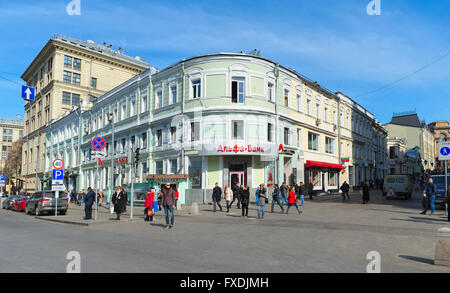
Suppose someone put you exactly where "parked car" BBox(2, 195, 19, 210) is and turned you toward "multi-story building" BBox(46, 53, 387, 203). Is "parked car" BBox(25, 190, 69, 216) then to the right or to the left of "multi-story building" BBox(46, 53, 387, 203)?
right

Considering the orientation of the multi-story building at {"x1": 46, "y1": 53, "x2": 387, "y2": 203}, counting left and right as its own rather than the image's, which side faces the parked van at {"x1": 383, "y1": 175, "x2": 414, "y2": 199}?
left

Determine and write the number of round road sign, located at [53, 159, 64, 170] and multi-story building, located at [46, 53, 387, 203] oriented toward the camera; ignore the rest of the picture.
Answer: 2

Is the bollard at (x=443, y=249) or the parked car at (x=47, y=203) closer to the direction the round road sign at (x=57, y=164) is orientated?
the bollard

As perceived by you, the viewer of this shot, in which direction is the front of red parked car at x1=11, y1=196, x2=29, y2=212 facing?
facing the viewer and to the left of the viewer

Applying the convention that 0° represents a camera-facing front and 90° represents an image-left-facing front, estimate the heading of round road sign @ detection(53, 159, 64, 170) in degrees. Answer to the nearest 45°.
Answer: approximately 0°
